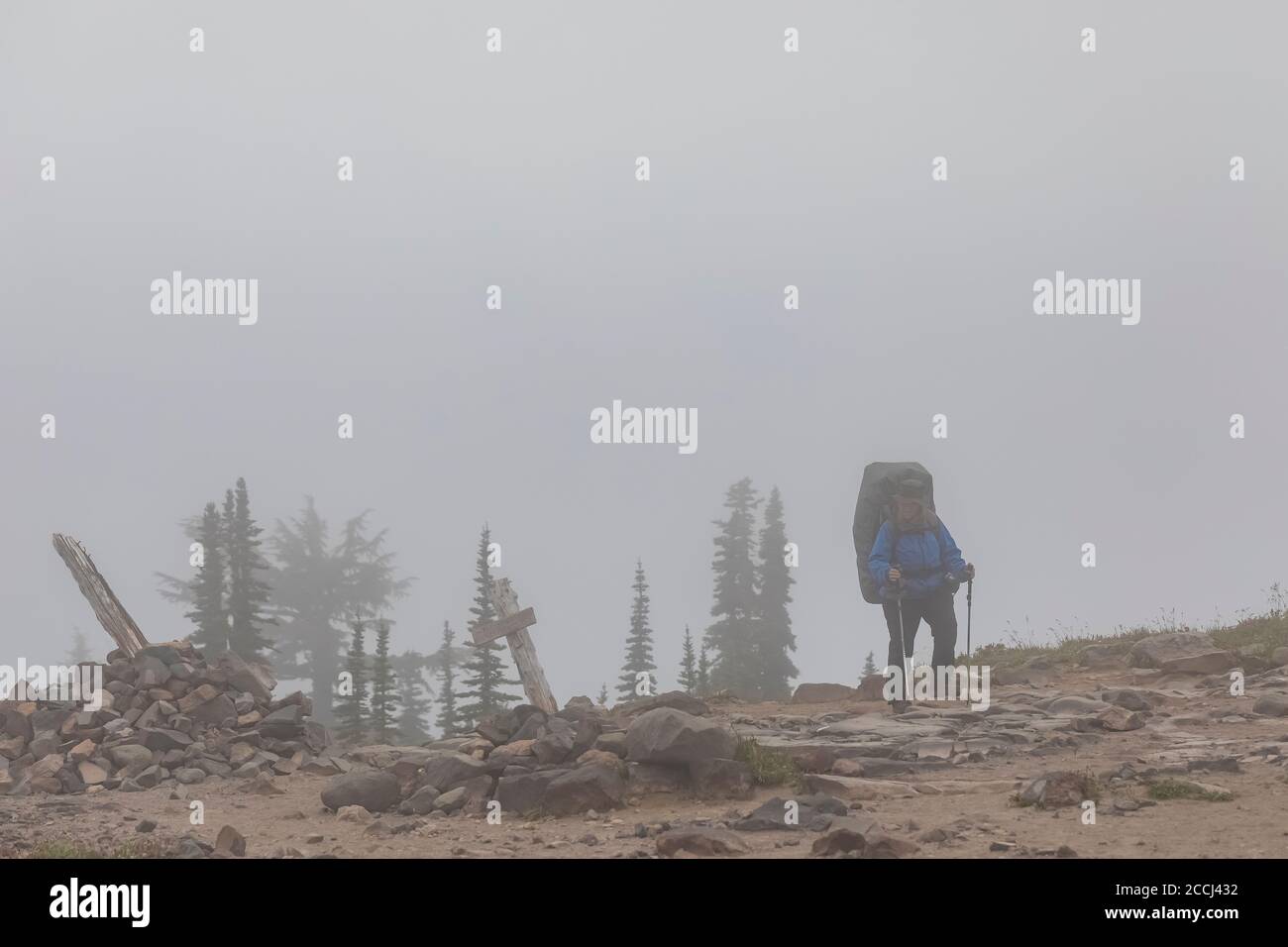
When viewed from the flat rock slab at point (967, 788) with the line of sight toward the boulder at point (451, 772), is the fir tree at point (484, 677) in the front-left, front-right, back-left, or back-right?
front-right

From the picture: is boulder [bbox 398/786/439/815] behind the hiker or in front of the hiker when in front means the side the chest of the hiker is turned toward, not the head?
in front

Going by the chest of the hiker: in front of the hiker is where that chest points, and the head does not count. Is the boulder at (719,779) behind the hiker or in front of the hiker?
in front

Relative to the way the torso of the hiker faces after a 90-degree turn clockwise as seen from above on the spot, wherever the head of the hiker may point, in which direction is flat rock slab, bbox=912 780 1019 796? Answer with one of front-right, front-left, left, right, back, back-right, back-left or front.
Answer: left

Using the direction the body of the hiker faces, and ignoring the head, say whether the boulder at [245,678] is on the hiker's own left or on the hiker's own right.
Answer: on the hiker's own right

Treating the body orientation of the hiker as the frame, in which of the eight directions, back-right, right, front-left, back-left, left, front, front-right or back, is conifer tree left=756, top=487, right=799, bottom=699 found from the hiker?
back

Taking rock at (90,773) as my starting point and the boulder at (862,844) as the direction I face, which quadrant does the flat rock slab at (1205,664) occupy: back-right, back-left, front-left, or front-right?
front-left

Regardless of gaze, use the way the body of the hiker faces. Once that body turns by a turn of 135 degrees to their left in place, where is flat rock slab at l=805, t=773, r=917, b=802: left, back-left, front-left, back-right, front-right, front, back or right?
back-right

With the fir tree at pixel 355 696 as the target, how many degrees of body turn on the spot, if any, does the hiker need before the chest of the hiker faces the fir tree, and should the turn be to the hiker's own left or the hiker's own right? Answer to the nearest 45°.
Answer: approximately 135° to the hiker's own right

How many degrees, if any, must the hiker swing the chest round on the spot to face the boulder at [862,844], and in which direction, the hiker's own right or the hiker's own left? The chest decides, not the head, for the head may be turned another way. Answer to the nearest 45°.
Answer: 0° — they already face it

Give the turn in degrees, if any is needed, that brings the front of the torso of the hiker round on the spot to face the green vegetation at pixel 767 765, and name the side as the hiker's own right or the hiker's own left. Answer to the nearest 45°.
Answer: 0° — they already face it

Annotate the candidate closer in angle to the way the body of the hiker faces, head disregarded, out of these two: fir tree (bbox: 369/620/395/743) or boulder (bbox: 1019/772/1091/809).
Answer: the boulder

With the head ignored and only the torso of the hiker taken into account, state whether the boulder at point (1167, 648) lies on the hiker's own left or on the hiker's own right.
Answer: on the hiker's own left

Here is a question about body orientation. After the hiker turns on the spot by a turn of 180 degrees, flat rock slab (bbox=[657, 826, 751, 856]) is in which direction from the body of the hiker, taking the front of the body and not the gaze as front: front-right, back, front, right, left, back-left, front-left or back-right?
back

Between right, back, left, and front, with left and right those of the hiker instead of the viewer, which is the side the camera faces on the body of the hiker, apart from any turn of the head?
front

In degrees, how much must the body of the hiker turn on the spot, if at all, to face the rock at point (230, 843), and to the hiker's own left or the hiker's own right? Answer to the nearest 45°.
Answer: approximately 45° to the hiker's own right
